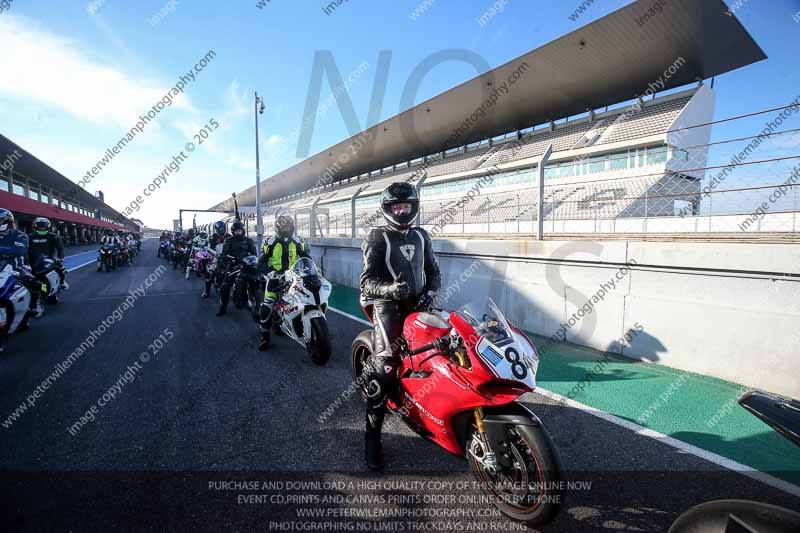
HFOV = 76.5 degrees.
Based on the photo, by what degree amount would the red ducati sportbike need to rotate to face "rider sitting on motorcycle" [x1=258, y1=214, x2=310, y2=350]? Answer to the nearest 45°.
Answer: approximately 180°

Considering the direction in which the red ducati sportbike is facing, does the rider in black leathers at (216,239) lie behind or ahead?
behind

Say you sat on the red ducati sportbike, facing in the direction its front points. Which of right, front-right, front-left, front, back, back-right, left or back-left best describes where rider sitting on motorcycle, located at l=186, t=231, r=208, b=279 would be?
back

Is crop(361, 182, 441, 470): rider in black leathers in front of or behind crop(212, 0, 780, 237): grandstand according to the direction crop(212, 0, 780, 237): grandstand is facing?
in front

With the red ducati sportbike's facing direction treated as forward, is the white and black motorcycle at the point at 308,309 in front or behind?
behind

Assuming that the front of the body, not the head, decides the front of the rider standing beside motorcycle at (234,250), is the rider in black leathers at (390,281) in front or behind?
in front

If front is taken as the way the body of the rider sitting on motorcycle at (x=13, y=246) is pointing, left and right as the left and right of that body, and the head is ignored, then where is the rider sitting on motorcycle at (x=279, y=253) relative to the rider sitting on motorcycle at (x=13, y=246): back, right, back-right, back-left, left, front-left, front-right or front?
left

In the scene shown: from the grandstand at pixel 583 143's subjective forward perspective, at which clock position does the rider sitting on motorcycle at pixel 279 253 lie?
The rider sitting on motorcycle is roughly at 11 o'clock from the grandstand.
